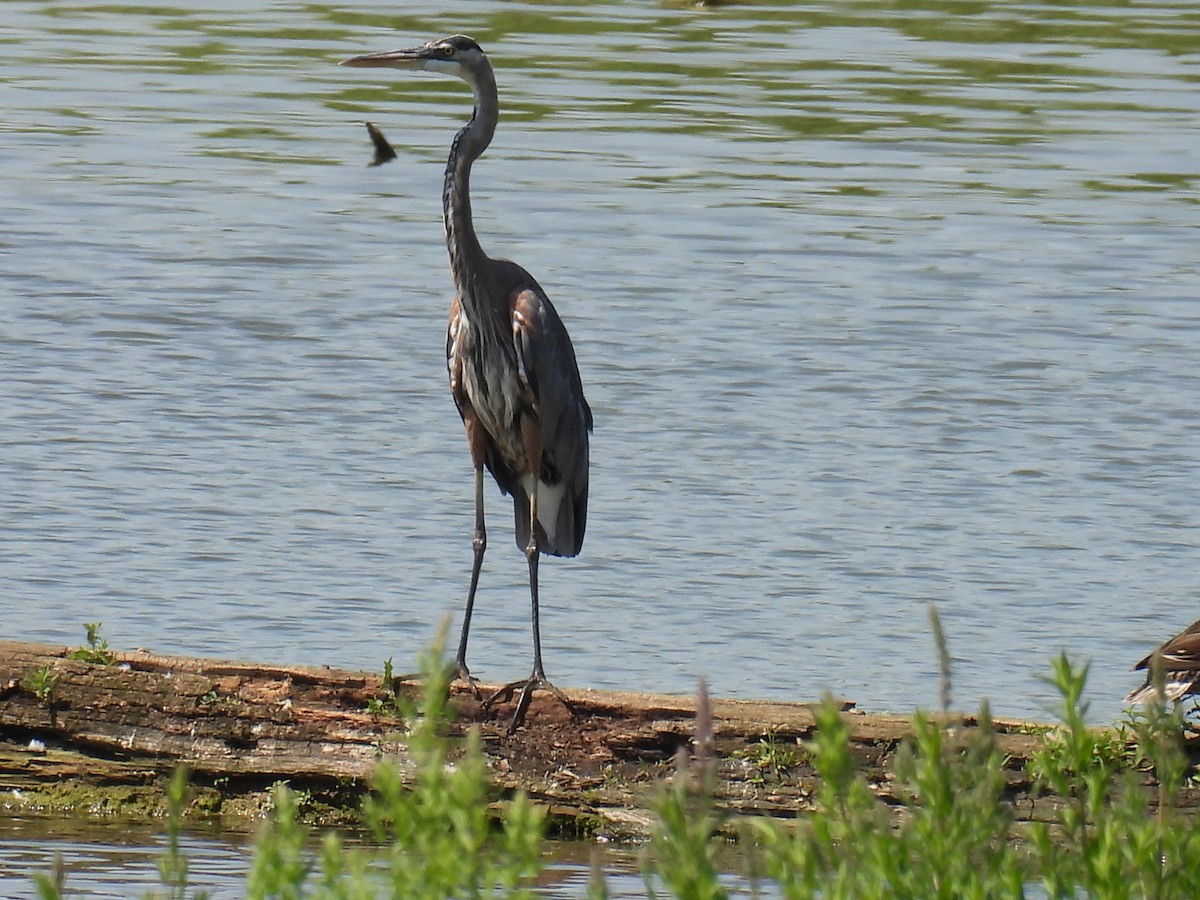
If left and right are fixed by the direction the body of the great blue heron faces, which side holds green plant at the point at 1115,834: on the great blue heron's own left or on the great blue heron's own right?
on the great blue heron's own left

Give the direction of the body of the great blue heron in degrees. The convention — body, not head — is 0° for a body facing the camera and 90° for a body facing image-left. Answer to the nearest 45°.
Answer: approximately 45°

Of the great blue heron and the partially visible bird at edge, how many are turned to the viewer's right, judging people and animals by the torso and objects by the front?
1

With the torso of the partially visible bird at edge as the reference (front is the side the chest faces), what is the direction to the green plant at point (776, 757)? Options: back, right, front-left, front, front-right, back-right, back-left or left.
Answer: back-right

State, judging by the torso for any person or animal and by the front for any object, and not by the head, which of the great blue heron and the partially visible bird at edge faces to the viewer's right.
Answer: the partially visible bird at edge

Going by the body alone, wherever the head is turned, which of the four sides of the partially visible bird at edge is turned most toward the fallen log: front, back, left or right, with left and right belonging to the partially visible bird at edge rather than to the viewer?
back

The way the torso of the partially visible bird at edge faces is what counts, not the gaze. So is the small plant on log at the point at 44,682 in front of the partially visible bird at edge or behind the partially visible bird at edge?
behind

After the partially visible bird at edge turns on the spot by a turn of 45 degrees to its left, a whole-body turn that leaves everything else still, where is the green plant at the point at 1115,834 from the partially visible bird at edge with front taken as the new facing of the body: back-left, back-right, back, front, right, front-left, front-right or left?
back-right

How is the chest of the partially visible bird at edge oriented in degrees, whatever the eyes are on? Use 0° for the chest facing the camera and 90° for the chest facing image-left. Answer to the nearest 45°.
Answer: approximately 270°
